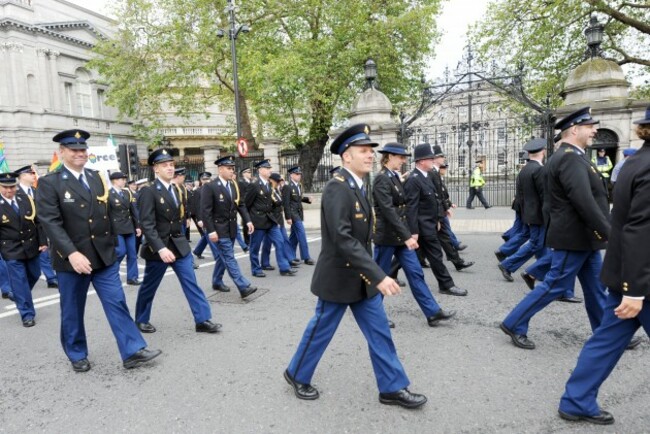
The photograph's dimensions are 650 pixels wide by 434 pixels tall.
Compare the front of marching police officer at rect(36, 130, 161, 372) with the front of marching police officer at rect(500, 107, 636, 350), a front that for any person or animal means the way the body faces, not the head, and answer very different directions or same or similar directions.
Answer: same or similar directions

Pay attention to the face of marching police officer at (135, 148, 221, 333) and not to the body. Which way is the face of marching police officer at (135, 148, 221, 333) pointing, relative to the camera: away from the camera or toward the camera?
toward the camera

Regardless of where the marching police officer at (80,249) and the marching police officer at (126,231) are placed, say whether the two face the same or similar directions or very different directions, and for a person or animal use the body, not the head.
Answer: same or similar directions

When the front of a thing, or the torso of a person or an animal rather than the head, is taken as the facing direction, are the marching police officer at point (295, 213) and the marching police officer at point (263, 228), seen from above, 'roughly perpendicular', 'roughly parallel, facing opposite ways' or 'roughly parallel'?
roughly parallel

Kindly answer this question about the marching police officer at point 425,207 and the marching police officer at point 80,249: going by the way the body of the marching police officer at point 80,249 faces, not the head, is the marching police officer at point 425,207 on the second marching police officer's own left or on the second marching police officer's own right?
on the second marching police officer's own left

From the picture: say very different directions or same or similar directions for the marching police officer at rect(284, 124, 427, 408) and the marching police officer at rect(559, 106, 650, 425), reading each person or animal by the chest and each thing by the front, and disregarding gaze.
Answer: same or similar directions

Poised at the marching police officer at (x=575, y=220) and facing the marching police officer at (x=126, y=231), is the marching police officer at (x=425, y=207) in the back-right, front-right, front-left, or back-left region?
front-right
